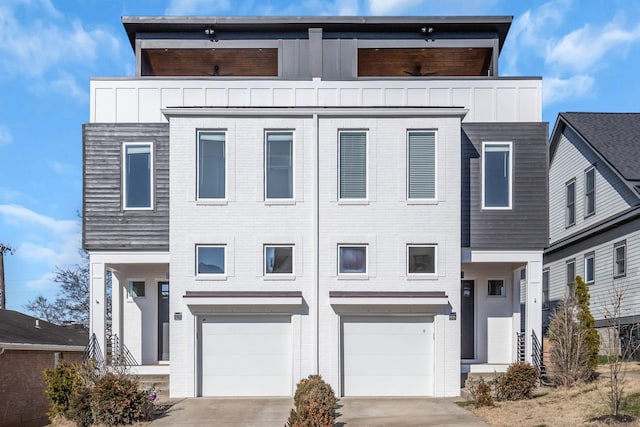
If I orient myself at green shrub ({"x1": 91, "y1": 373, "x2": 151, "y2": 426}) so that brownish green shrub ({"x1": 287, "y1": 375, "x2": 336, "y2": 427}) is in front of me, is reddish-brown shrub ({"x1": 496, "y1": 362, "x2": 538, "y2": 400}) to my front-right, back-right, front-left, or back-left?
front-left

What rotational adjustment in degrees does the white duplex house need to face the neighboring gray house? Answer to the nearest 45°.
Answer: approximately 135° to its left

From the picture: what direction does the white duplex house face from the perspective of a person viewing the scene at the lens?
facing the viewer

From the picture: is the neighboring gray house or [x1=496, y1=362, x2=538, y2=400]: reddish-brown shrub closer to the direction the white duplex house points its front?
the reddish-brown shrub

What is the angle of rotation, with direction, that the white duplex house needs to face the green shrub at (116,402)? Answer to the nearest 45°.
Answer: approximately 45° to its right

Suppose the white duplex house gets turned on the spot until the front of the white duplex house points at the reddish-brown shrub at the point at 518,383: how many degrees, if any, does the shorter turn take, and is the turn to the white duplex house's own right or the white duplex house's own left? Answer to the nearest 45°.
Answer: approximately 45° to the white duplex house's own left

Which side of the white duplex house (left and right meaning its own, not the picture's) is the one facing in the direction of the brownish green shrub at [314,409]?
front

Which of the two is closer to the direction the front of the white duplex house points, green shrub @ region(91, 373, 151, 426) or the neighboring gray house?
the green shrub

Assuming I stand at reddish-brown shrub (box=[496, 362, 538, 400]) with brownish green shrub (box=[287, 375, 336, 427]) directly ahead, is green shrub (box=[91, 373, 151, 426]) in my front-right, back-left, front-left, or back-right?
front-right

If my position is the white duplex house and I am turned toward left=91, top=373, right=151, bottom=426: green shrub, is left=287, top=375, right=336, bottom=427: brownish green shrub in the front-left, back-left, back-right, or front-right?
front-left
